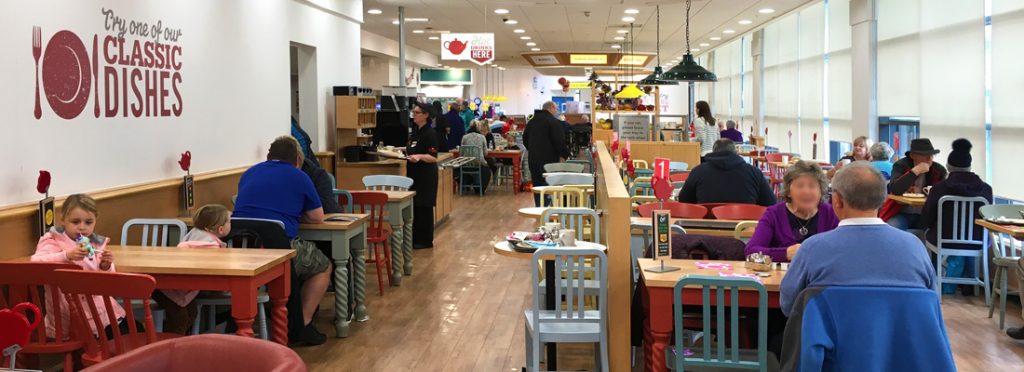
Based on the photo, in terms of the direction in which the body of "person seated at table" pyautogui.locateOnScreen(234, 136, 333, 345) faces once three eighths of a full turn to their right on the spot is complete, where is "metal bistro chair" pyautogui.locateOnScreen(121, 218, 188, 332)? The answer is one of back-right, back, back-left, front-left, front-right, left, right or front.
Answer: right

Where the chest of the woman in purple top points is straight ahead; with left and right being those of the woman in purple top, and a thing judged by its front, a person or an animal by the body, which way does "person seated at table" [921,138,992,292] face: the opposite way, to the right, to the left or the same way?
the opposite way

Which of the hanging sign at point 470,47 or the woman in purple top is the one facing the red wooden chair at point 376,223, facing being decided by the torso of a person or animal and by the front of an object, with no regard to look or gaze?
the hanging sign

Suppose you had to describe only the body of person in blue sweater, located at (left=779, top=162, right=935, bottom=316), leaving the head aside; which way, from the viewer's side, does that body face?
away from the camera

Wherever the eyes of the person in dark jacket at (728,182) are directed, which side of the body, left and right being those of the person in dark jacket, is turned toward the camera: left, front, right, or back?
back

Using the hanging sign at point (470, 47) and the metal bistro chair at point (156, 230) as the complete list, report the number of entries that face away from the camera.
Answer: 0

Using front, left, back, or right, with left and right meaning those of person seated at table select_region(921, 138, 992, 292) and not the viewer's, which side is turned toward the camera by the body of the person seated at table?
back

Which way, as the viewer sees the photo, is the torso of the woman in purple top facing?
toward the camera

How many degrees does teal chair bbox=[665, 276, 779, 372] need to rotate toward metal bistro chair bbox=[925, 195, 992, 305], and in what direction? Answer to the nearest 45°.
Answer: approximately 45° to its right

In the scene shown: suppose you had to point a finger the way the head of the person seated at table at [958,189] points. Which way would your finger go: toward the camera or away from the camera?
away from the camera

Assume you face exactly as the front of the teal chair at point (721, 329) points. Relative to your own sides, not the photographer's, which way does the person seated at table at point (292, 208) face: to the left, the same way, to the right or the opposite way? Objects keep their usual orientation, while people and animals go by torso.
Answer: the same way

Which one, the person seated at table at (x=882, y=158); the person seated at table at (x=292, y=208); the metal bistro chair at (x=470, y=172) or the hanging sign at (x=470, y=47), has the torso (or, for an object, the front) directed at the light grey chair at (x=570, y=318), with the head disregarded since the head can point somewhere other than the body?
the hanging sign

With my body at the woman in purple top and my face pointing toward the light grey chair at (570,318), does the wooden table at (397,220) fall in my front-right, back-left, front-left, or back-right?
front-right

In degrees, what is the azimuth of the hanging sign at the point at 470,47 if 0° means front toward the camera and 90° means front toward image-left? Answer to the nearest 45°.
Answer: approximately 0°

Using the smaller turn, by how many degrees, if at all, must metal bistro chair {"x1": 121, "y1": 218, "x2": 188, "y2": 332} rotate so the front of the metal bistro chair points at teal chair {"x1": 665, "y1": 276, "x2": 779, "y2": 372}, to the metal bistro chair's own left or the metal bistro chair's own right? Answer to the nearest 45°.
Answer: approximately 45° to the metal bistro chair's own left

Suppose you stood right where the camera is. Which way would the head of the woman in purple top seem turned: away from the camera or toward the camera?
toward the camera
